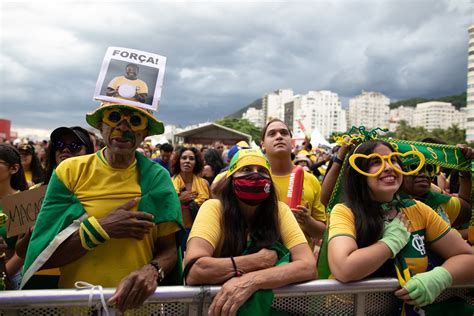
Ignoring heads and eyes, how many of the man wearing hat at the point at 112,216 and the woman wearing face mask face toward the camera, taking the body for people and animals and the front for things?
2

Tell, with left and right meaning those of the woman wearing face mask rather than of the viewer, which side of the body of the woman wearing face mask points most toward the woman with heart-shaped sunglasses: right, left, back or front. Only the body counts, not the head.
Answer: left

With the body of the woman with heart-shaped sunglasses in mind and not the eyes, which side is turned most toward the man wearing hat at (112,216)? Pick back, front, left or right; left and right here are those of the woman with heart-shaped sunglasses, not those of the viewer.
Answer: right

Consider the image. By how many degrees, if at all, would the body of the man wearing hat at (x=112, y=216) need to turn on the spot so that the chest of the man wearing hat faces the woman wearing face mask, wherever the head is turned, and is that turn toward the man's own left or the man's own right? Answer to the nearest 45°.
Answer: approximately 90° to the man's own left

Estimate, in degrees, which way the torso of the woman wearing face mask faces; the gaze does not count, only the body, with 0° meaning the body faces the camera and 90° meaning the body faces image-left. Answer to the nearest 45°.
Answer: approximately 0°

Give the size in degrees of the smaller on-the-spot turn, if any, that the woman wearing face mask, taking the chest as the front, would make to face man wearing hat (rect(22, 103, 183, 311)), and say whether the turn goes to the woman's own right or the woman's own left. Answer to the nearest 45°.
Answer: approximately 90° to the woman's own right

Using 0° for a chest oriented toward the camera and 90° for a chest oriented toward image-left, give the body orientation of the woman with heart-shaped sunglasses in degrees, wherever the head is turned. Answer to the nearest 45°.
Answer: approximately 315°
